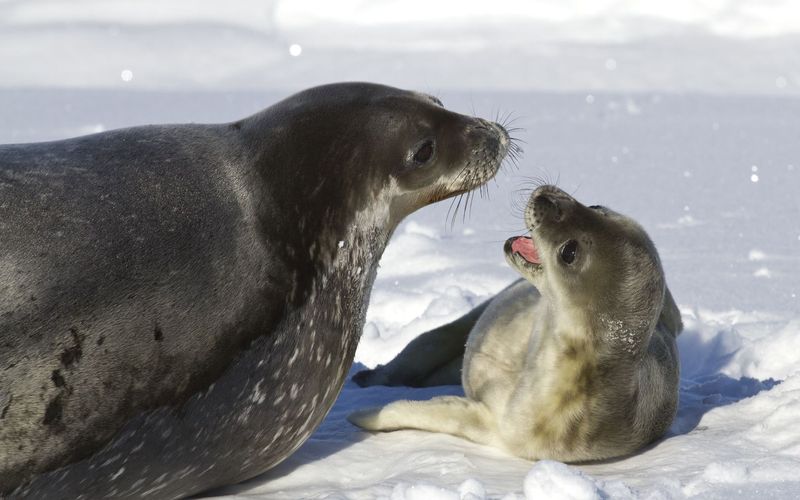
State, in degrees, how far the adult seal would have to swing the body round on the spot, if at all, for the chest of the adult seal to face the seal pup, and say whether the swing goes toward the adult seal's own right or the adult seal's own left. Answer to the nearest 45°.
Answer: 0° — it already faces it

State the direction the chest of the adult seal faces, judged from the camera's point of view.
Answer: to the viewer's right
